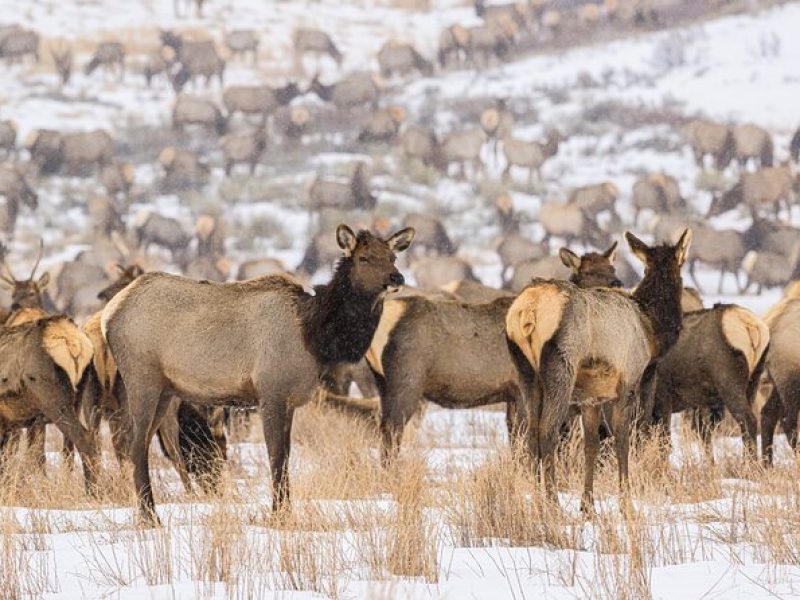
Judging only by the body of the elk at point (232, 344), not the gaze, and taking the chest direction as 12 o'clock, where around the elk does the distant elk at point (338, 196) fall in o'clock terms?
The distant elk is roughly at 9 o'clock from the elk.

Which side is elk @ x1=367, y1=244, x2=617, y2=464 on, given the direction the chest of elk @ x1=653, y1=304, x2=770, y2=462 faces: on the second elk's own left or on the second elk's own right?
on the second elk's own left

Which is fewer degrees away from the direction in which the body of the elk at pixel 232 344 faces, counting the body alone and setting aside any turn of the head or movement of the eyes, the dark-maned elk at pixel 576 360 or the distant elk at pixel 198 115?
the dark-maned elk

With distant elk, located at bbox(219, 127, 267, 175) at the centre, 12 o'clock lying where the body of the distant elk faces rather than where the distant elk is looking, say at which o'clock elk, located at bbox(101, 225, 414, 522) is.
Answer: The elk is roughly at 3 o'clock from the distant elk.

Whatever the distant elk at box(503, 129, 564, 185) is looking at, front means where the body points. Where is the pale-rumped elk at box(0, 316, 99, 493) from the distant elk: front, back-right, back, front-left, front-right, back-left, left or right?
right

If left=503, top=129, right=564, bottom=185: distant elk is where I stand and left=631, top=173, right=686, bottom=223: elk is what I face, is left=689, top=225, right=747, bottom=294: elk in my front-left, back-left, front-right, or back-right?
front-right

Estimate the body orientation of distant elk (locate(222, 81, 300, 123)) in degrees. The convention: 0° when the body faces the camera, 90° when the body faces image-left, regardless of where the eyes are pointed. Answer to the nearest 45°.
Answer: approximately 270°

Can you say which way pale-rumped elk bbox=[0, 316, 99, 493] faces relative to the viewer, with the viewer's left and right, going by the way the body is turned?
facing away from the viewer and to the left of the viewer
